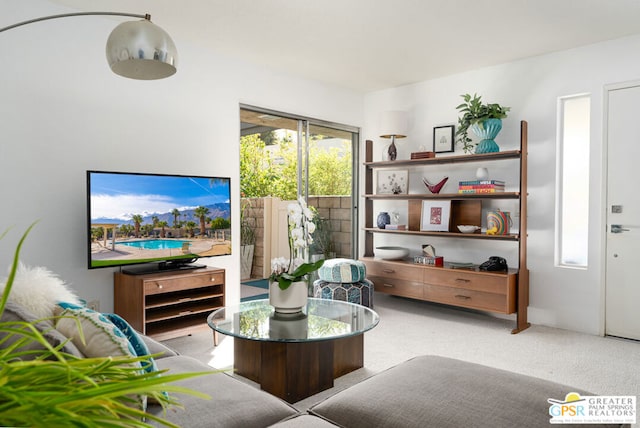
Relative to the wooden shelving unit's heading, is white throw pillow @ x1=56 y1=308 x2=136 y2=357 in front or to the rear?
in front

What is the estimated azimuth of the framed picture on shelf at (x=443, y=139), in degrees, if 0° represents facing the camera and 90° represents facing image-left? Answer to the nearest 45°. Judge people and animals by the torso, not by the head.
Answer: approximately 45°

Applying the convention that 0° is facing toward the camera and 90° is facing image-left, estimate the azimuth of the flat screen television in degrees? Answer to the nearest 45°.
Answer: approximately 315°

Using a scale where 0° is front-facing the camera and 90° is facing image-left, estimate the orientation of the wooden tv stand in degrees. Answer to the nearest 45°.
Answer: approximately 315°

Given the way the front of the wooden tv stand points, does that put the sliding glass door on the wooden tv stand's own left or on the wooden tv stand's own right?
on the wooden tv stand's own left

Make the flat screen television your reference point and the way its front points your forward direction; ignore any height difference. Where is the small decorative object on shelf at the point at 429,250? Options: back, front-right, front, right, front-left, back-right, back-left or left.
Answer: front-left

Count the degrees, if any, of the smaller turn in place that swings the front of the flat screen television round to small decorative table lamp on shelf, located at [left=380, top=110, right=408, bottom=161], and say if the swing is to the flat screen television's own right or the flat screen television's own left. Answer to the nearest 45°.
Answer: approximately 45° to the flat screen television's own left

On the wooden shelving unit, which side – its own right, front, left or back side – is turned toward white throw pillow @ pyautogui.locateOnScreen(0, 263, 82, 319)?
front

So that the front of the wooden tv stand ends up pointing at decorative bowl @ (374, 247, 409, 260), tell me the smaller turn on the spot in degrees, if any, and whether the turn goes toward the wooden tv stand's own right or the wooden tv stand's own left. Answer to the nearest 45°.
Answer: approximately 45° to the wooden tv stand's own left
